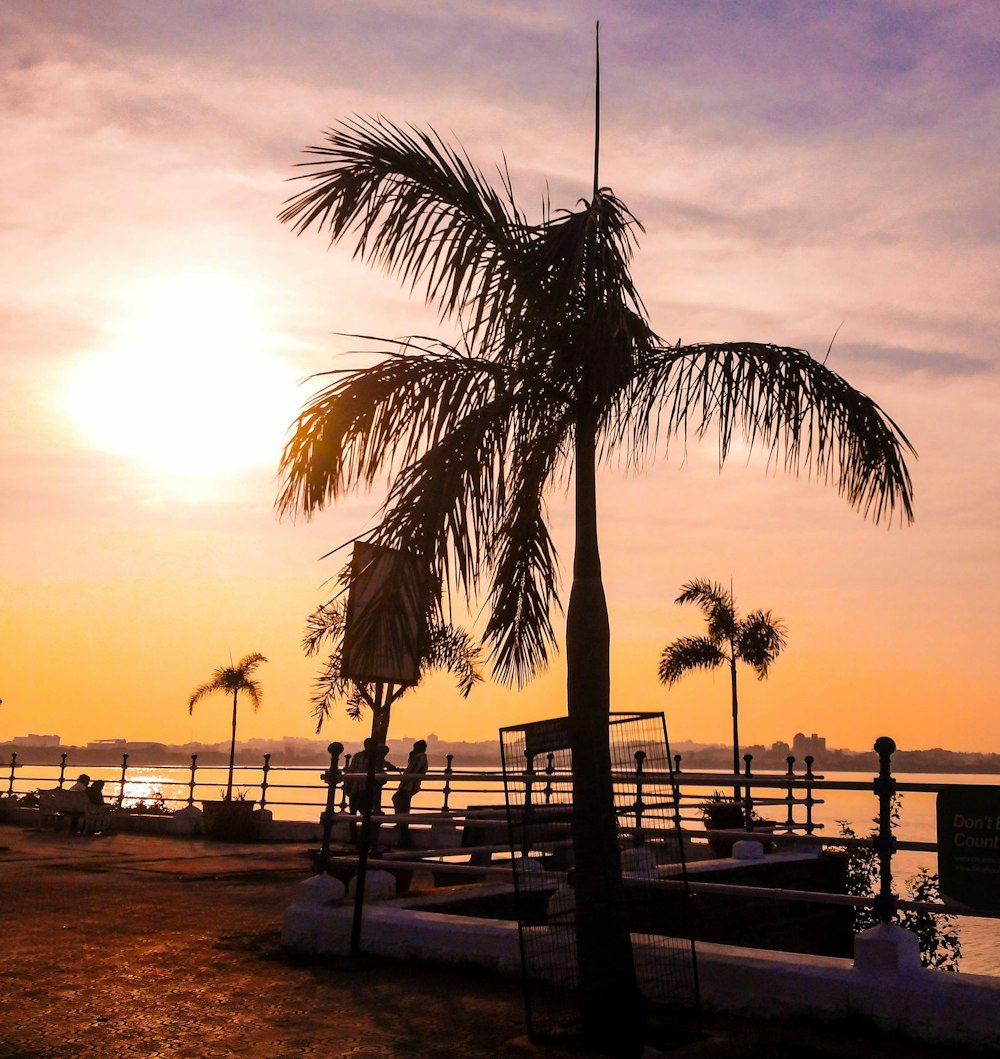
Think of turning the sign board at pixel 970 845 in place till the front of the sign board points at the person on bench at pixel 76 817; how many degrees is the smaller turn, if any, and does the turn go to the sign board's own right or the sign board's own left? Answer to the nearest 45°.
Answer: approximately 135° to the sign board's own right

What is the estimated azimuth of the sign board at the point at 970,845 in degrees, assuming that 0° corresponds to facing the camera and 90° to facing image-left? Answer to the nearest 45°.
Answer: approximately 0°

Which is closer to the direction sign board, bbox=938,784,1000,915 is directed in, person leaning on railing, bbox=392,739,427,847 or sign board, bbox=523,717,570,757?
the sign board

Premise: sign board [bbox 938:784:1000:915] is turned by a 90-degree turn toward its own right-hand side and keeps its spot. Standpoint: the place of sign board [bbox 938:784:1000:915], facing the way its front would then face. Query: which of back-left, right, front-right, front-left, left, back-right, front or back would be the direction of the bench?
front-right

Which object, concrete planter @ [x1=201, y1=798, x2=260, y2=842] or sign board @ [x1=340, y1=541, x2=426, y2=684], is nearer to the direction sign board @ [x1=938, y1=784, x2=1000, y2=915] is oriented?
the sign board

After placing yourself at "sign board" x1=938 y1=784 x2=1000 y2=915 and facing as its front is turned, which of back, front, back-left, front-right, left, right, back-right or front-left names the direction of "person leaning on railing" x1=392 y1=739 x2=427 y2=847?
back-right

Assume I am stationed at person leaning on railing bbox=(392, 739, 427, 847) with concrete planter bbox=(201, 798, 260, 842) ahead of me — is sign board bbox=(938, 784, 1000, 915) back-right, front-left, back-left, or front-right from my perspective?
back-left

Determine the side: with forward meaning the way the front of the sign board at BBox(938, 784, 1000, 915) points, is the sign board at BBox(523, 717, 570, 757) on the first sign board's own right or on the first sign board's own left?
on the first sign board's own right
